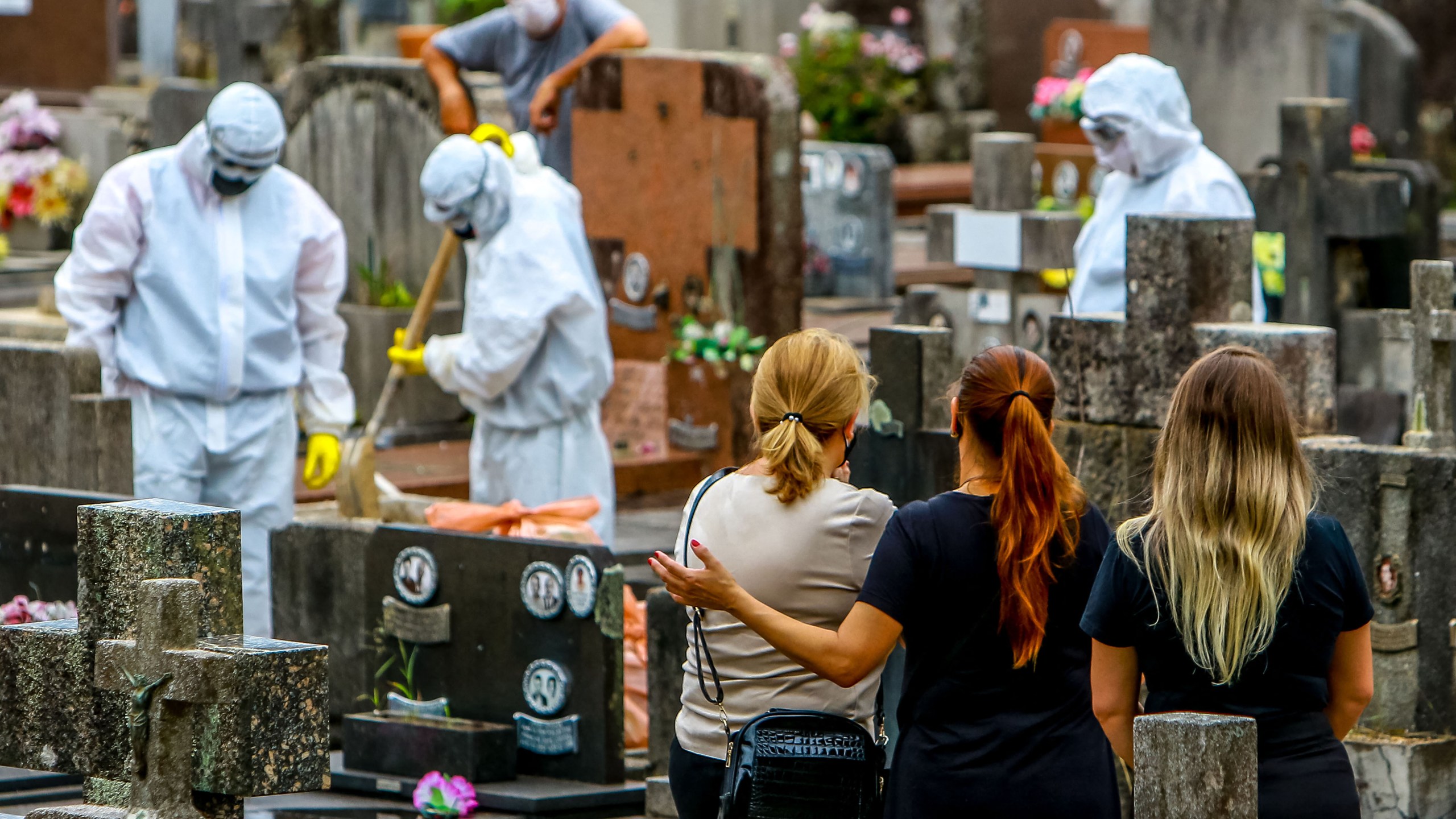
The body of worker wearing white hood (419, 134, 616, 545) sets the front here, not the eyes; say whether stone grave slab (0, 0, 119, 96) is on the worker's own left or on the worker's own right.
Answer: on the worker's own right

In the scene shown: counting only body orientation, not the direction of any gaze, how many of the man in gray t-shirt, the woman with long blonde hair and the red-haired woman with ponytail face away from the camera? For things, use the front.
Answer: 2

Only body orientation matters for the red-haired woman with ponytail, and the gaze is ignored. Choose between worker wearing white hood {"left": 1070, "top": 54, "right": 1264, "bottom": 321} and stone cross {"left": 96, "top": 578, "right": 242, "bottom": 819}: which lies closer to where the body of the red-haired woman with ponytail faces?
the worker wearing white hood

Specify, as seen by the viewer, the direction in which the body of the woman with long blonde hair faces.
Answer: away from the camera

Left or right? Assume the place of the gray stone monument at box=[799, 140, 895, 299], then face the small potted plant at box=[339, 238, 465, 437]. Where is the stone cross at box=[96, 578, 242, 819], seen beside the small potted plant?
left

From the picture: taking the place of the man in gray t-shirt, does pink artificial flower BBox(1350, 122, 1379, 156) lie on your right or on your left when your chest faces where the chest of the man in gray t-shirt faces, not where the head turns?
on your left

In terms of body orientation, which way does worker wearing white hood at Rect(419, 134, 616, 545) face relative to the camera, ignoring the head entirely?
to the viewer's left

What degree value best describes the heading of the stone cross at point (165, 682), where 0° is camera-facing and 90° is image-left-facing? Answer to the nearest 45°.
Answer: approximately 45°

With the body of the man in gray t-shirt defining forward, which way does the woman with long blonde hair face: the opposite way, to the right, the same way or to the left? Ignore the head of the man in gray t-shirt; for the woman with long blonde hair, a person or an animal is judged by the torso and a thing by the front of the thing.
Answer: the opposite way

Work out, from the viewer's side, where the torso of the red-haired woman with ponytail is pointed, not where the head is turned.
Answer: away from the camera

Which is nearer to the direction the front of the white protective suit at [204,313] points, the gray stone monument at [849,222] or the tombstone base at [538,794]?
the tombstone base

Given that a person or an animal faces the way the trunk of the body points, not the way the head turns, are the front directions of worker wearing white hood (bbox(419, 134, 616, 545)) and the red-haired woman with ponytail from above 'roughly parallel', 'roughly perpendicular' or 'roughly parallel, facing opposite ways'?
roughly perpendicular

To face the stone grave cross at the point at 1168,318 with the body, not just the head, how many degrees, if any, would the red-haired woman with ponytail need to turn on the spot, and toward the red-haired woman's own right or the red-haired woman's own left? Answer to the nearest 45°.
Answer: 0° — they already face it

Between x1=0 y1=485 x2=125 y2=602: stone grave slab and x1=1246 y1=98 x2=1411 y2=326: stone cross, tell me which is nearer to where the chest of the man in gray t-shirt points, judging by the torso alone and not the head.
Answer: the stone grave slab
